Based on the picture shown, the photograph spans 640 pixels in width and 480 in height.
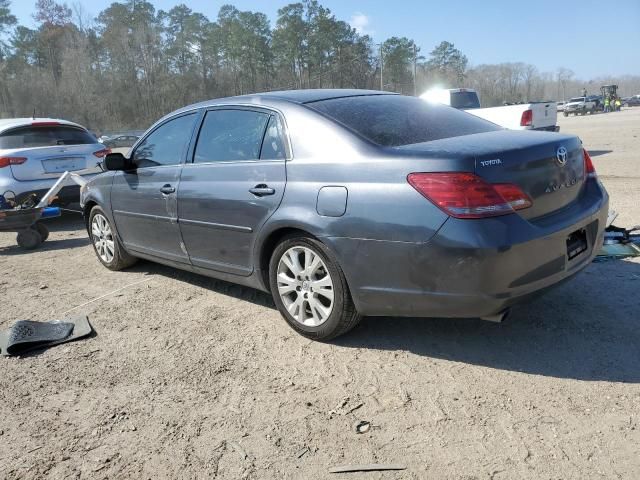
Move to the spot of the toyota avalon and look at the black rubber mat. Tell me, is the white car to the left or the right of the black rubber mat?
right

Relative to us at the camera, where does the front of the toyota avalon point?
facing away from the viewer and to the left of the viewer

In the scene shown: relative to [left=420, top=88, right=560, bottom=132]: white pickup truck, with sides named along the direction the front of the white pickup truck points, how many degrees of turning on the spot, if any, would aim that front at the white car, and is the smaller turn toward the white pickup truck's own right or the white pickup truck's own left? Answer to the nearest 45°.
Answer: approximately 90° to the white pickup truck's own left

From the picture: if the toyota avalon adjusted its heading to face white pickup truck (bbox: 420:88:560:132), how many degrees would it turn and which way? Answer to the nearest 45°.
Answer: approximately 90° to its right

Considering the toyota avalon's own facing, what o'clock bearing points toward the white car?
The white car is roughly at 12 o'clock from the toyota avalon.

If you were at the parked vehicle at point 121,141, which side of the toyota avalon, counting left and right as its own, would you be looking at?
front

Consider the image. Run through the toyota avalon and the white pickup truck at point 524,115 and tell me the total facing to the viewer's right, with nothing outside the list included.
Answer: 0

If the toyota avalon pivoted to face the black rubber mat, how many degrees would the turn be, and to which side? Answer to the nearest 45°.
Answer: approximately 45° to its left

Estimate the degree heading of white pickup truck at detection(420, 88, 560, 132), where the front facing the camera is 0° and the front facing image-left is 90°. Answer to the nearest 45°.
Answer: approximately 135°

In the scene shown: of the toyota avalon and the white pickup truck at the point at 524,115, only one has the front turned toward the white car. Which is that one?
the toyota avalon
